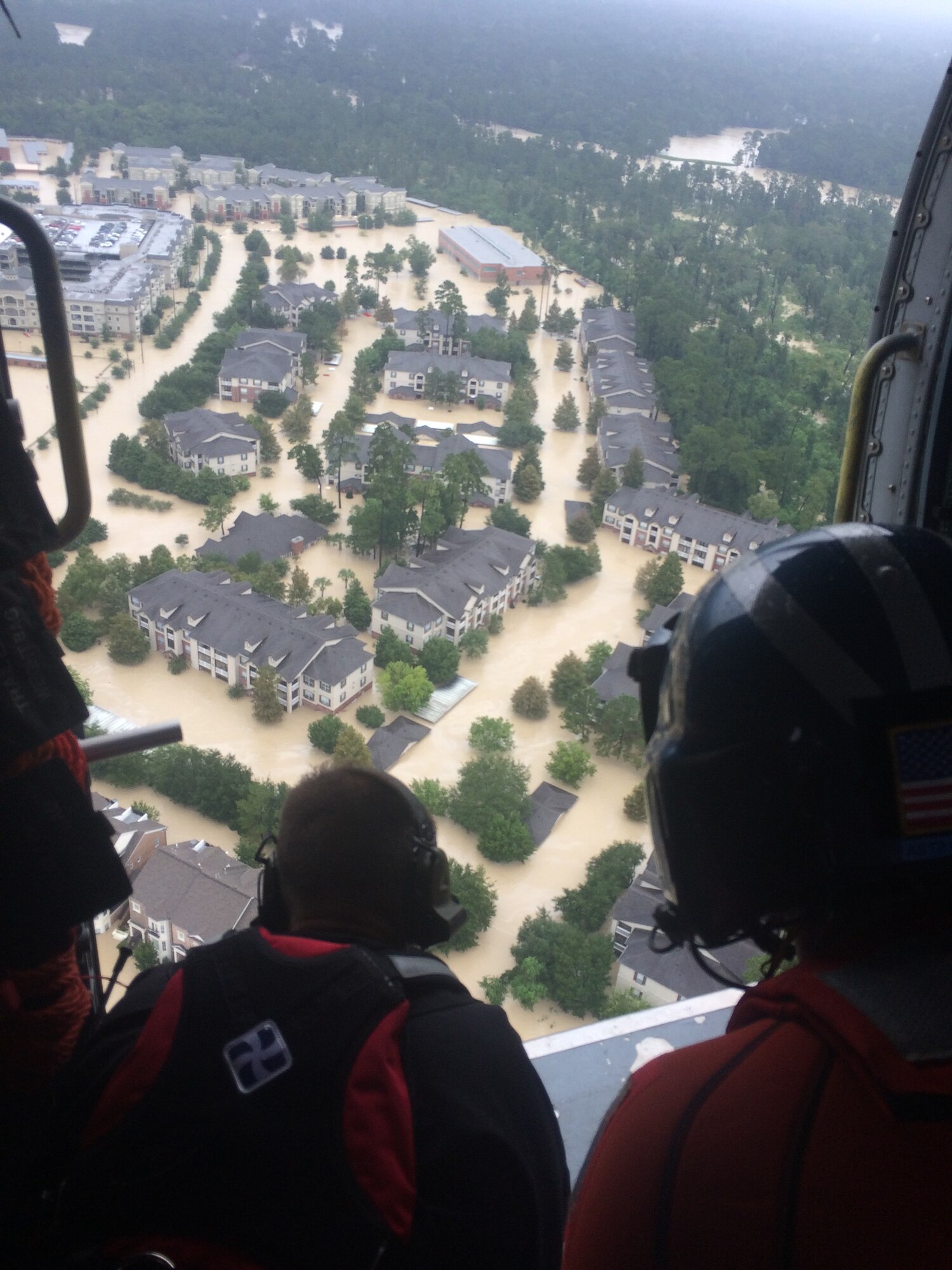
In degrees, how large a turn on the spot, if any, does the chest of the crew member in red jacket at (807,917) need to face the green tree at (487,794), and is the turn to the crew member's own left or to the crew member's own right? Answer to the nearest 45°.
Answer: approximately 45° to the crew member's own right

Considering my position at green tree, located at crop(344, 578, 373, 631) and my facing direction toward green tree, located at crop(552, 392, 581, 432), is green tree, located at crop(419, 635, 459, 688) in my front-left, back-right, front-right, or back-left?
back-right

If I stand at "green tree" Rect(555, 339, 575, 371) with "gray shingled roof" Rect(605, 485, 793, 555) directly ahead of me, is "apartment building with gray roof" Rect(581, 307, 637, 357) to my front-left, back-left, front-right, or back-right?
back-left

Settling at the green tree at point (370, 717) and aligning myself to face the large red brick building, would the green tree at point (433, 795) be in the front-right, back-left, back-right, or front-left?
back-right

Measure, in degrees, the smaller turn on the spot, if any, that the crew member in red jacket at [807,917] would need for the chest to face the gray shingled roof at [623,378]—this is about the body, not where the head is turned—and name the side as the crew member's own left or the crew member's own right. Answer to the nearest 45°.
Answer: approximately 45° to the crew member's own right

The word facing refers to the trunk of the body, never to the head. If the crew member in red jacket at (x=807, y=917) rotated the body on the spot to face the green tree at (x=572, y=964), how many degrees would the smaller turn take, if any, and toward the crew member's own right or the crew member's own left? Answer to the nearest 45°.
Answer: approximately 45° to the crew member's own right

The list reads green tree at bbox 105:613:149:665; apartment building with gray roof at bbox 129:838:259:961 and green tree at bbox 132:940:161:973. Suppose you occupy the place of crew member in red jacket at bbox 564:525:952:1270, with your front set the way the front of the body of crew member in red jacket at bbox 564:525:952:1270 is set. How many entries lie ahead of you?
3

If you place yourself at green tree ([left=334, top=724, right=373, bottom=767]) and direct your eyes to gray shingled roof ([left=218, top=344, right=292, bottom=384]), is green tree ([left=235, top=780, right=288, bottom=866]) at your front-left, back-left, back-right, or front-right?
back-left

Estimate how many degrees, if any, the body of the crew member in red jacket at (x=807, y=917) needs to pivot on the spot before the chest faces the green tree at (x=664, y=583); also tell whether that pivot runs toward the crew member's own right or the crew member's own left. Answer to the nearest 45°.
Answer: approximately 45° to the crew member's own right

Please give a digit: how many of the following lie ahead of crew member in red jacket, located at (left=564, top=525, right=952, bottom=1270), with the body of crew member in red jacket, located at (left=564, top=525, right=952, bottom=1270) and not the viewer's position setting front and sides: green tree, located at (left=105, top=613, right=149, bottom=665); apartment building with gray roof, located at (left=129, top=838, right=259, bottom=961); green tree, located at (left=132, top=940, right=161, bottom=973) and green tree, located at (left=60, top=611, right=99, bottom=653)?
4

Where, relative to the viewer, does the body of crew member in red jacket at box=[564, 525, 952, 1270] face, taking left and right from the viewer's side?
facing away from the viewer and to the left of the viewer
